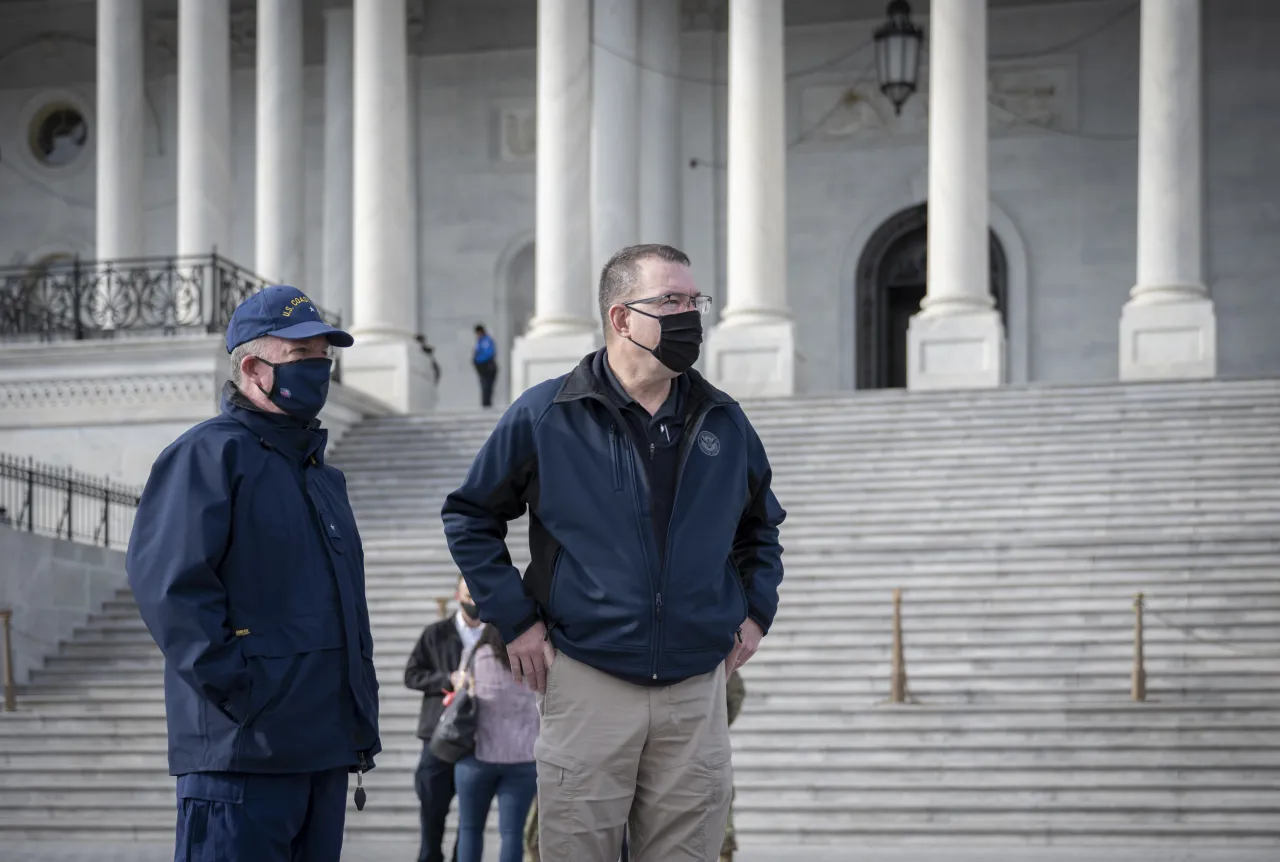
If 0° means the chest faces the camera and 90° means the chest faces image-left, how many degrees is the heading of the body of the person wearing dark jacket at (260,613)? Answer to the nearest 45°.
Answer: approximately 315°

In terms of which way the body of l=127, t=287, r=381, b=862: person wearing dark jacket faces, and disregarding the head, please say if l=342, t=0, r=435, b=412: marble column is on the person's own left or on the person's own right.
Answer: on the person's own left

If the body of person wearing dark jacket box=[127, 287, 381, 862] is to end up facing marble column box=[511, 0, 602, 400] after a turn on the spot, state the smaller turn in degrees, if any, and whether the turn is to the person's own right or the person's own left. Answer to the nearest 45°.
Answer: approximately 135° to the person's own left

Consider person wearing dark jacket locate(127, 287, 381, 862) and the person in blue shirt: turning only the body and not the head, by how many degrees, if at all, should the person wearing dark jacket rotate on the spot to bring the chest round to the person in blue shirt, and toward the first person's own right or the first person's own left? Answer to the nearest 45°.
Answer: approximately 135° to the first person's own left

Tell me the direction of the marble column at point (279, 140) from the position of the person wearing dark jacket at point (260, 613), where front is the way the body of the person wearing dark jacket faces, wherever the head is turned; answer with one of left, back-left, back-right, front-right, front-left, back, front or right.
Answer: back-left

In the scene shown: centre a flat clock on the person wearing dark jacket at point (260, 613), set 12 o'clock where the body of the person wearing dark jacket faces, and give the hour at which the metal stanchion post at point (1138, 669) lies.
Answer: The metal stanchion post is roughly at 9 o'clock from the person wearing dark jacket.

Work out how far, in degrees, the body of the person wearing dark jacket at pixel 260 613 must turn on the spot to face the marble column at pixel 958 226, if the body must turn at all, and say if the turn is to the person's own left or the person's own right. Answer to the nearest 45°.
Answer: approximately 90° to the person's own left

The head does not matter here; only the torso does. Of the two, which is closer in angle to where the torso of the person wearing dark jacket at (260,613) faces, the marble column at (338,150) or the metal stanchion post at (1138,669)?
the metal stanchion post

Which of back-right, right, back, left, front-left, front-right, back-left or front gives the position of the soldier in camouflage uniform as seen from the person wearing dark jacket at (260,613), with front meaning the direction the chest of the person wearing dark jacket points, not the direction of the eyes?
left

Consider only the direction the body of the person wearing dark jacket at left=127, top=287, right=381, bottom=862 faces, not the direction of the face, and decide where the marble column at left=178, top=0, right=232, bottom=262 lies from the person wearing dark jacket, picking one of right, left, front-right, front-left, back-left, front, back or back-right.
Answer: back-left
